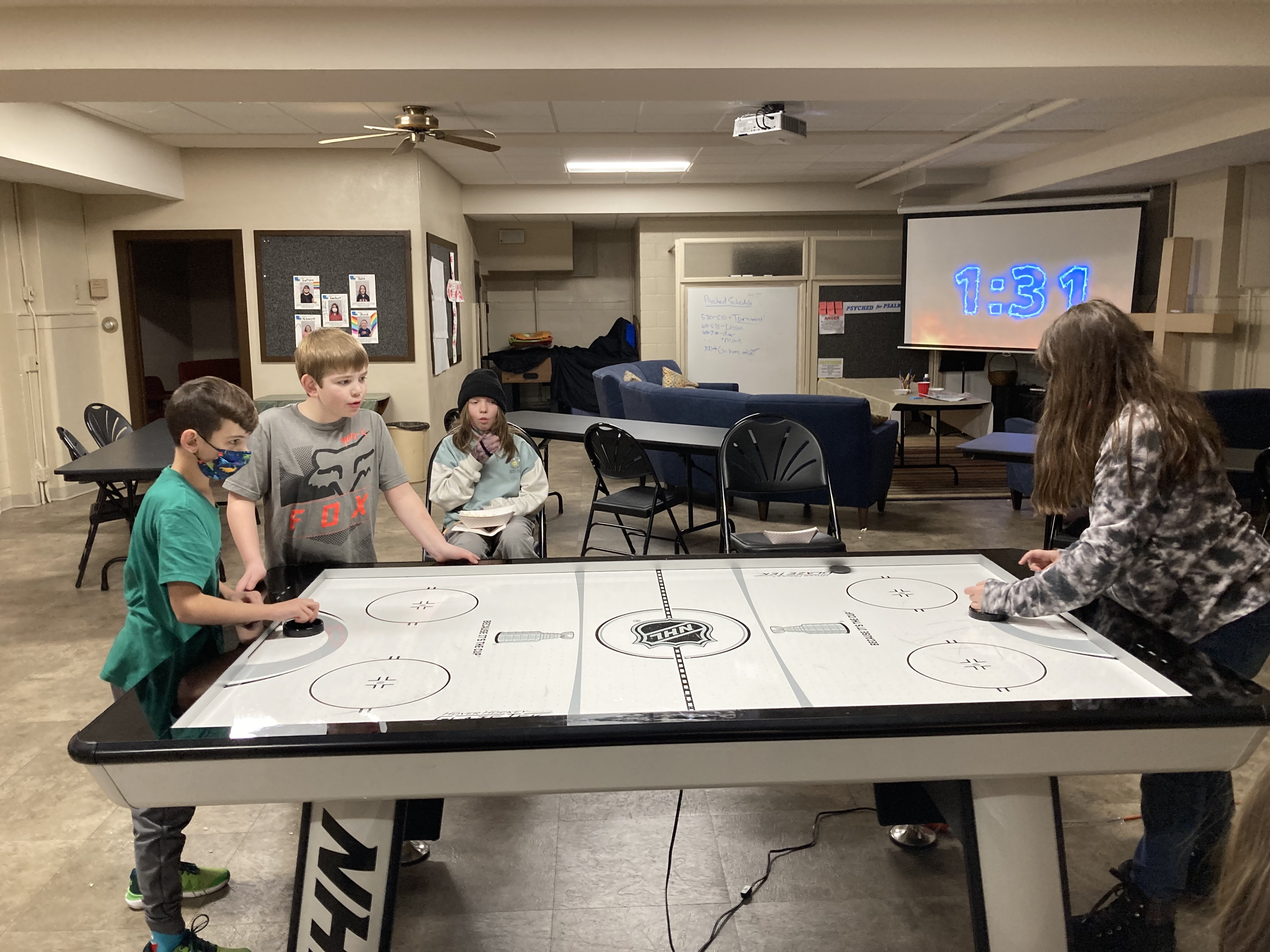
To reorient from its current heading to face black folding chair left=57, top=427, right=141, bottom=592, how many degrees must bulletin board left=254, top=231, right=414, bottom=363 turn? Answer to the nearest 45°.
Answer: approximately 45° to its right

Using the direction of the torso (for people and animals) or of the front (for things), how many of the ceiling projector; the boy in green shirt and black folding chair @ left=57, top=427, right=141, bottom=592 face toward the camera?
0

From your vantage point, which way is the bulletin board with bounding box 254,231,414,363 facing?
toward the camera

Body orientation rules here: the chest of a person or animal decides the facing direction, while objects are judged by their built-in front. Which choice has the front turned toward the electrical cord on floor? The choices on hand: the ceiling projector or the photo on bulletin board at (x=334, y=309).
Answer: the photo on bulletin board

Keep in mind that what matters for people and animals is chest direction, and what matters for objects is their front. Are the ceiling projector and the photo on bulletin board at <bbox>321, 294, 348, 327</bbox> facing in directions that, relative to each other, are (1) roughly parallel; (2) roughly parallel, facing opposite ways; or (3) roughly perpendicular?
roughly parallel, facing opposite ways

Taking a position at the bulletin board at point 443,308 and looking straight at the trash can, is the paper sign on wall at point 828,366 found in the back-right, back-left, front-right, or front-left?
back-left

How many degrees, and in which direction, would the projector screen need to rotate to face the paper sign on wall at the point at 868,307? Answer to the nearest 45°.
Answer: approximately 90° to its right

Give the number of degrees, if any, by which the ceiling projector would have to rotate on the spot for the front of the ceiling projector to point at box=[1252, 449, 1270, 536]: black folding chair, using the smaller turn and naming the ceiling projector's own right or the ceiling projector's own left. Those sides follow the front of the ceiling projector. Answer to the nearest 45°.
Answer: approximately 90° to the ceiling projector's own right

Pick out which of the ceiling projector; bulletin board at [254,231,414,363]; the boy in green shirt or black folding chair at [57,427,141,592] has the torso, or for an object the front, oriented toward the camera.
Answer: the bulletin board

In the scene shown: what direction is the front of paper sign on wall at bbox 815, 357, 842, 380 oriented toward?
toward the camera

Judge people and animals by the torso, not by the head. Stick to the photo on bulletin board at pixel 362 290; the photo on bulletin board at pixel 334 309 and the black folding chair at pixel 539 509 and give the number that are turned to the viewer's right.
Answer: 0

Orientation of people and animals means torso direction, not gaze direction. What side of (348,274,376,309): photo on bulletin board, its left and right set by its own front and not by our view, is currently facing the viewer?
front

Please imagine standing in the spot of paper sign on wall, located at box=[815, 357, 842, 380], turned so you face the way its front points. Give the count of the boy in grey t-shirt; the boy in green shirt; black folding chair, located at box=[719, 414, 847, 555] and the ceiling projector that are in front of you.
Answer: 4

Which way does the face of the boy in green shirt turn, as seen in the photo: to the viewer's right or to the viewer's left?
to the viewer's right

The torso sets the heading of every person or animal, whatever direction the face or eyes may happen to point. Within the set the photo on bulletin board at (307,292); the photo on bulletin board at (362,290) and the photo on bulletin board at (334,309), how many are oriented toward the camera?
3

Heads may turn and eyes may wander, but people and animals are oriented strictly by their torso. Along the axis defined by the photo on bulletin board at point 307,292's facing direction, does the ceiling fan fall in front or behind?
in front

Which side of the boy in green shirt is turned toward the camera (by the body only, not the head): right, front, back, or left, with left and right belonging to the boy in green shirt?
right
